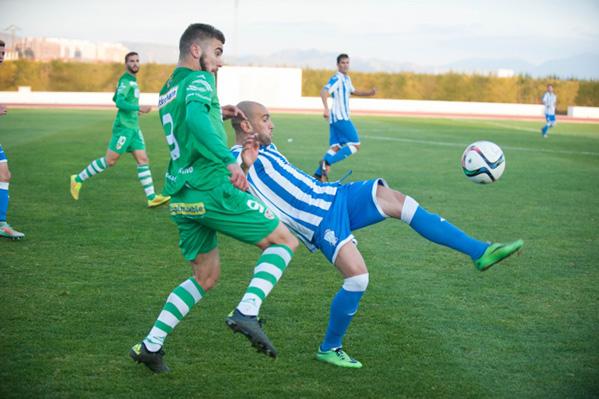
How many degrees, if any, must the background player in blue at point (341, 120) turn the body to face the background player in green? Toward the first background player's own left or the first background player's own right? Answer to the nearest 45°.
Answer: approximately 90° to the first background player's own right

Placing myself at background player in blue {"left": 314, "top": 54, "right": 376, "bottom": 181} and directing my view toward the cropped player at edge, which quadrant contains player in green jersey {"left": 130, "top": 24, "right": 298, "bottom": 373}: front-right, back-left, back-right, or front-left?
front-left

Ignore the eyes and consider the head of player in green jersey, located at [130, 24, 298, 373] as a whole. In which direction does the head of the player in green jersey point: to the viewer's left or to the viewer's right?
to the viewer's right

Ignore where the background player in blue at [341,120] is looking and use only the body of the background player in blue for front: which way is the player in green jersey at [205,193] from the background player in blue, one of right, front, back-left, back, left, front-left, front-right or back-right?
front-right
